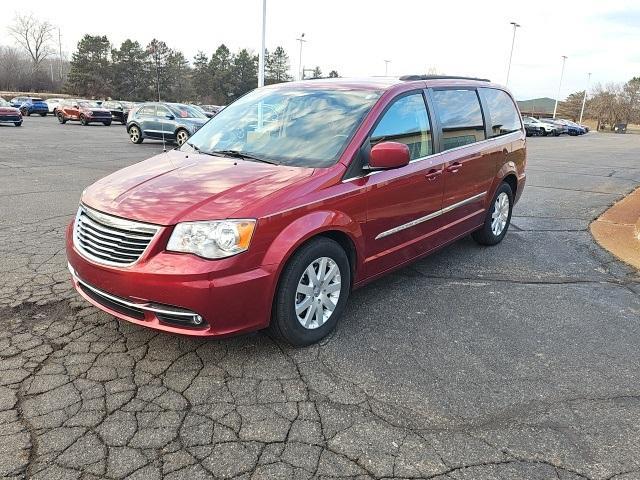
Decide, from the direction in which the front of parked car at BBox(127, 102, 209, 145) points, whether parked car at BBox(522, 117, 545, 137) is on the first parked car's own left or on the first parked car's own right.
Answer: on the first parked car's own left

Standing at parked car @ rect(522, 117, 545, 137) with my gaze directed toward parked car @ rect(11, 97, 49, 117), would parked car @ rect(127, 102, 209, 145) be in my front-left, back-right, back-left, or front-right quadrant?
front-left

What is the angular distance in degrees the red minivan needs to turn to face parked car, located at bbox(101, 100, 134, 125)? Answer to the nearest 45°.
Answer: approximately 135° to its right

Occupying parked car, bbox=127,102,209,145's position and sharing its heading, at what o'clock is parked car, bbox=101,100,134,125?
parked car, bbox=101,100,134,125 is roughly at 7 o'clock from parked car, bbox=127,102,209,145.

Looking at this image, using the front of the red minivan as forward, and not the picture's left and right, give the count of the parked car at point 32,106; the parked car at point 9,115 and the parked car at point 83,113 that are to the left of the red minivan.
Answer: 0

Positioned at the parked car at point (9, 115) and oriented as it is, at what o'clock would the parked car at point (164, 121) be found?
the parked car at point (164, 121) is roughly at 1 o'clock from the parked car at point (9, 115).

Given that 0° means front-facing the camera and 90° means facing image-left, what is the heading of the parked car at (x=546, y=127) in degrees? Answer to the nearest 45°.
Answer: approximately 315°

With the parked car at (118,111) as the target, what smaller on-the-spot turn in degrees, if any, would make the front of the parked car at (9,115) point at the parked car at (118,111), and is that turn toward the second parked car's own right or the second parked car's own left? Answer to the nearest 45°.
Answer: approximately 90° to the second parked car's own left

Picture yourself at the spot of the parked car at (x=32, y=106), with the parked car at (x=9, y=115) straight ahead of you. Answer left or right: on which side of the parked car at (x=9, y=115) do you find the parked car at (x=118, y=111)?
left

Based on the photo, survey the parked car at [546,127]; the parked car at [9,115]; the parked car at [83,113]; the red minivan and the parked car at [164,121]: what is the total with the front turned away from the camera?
0

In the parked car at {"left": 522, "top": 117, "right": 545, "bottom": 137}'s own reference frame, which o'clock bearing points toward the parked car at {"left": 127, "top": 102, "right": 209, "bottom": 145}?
the parked car at {"left": 127, "top": 102, "right": 209, "bottom": 145} is roughly at 2 o'clock from the parked car at {"left": 522, "top": 117, "right": 545, "bottom": 137}.

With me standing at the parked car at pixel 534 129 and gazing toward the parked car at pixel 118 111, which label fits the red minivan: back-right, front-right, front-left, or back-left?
front-left

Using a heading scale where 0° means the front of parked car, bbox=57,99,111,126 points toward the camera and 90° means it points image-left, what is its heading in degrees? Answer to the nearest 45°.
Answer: approximately 315°

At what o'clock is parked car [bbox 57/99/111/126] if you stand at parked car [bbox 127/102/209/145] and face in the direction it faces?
parked car [bbox 57/99/111/126] is roughly at 7 o'clock from parked car [bbox 127/102/209/145].

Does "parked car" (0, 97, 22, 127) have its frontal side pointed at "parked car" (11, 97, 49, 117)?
no

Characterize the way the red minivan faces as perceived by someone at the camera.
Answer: facing the viewer and to the left of the viewer

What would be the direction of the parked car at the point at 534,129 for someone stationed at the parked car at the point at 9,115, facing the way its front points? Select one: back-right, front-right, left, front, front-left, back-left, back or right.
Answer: front-left
